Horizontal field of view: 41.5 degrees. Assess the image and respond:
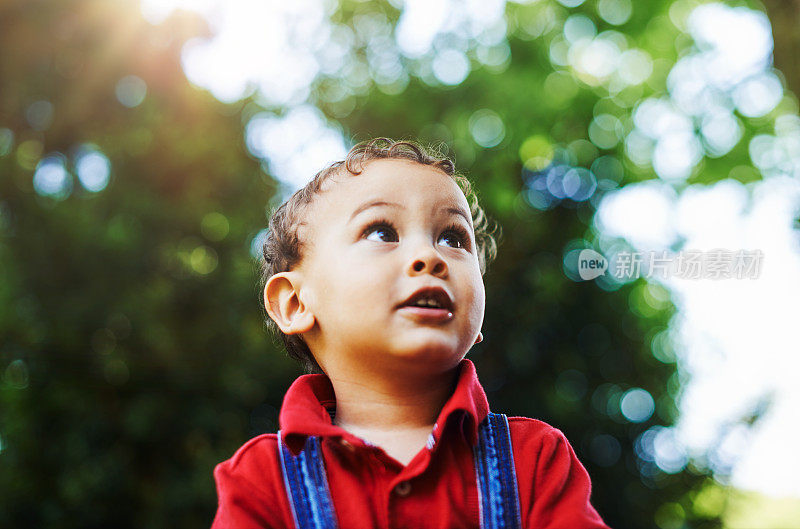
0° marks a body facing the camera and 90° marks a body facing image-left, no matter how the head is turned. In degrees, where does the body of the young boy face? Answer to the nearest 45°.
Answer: approximately 0°
